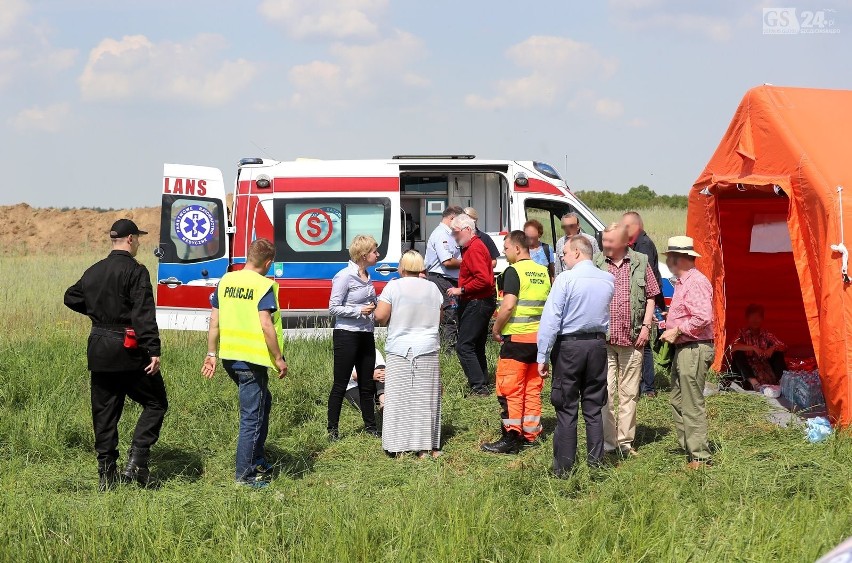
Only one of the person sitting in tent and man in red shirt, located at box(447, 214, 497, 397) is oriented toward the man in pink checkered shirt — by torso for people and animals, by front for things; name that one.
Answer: the person sitting in tent

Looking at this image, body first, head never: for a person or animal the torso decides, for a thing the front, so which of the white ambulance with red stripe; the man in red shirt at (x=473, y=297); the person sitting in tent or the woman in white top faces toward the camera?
the person sitting in tent

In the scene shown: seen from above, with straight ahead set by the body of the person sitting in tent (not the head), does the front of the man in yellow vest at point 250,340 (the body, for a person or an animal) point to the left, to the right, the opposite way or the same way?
the opposite way

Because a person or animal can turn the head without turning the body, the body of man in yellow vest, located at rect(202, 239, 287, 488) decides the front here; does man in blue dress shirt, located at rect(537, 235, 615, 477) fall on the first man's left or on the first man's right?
on the first man's right

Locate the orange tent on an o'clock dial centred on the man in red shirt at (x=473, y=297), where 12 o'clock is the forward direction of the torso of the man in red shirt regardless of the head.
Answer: The orange tent is roughly at 6 o'clock from the man in red shirt.

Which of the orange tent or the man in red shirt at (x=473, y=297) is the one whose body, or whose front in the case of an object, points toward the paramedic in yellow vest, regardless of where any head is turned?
the orange tent

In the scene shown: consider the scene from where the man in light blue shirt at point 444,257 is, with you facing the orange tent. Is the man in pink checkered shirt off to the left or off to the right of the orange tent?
right

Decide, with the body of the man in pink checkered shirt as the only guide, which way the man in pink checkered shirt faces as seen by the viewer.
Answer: to the viewer's left

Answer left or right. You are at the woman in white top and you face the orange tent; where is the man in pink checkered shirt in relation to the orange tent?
right

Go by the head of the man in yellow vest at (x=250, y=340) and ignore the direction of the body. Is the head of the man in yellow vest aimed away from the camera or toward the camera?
away from the camera

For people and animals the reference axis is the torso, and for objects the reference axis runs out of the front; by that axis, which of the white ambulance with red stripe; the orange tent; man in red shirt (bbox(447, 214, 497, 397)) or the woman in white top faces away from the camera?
the woman in white top

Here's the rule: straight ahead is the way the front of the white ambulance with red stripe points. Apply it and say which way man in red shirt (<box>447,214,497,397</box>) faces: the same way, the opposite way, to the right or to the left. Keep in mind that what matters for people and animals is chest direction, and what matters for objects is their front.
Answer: the opposite way

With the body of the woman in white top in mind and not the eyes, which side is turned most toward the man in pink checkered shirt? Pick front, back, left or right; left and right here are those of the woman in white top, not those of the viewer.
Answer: right
